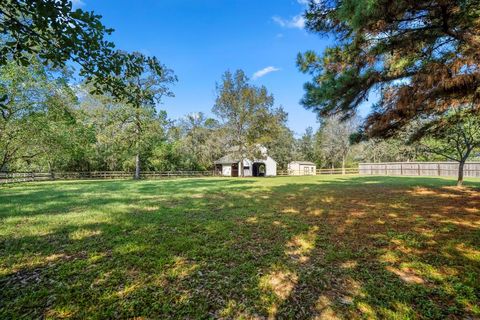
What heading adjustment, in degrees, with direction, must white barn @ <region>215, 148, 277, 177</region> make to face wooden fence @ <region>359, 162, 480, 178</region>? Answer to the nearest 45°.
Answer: approximately 45° to its left

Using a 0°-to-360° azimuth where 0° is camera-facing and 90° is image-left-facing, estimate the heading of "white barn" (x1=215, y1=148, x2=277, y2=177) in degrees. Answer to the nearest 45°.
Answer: approximately 0°

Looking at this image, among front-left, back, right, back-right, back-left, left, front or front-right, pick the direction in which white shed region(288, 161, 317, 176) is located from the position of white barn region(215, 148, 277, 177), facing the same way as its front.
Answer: back-left

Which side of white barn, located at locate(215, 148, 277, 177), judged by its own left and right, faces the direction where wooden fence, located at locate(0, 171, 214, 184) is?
right
